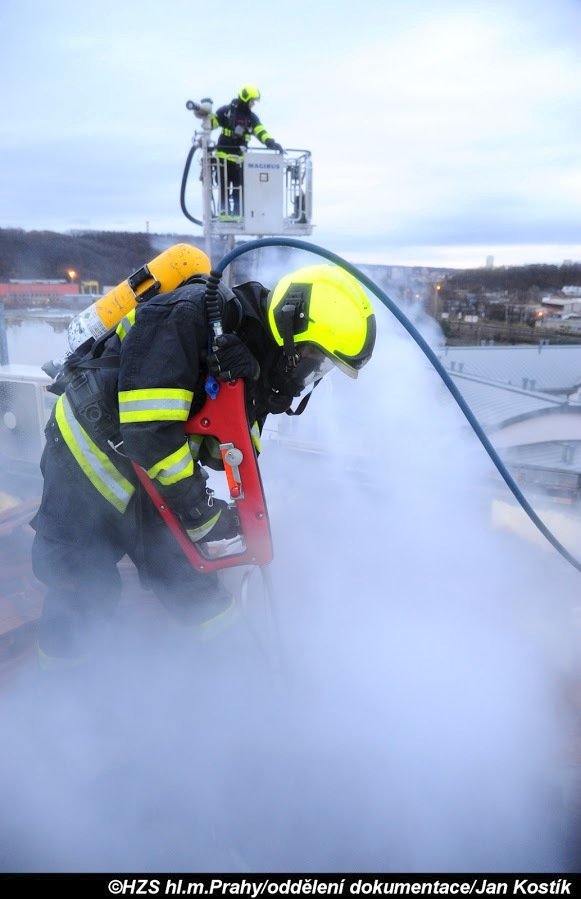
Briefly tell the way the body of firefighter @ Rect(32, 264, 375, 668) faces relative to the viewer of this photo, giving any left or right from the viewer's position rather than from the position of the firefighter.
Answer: facing to the right of the viewer

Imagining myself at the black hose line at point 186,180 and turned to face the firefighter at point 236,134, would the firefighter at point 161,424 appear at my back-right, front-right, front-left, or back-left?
back-right

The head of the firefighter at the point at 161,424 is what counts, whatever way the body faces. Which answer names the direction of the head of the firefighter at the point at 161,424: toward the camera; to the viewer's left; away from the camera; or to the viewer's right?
to the viewer's right

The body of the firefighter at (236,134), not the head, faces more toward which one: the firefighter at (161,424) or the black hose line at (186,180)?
the firefighter

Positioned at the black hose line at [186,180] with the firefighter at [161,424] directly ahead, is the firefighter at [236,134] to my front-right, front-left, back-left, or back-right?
back-left

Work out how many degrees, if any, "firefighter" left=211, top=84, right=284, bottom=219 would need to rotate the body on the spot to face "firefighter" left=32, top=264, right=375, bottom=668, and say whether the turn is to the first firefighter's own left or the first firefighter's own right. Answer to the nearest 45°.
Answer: approximately 45° to the first firefighter's own right

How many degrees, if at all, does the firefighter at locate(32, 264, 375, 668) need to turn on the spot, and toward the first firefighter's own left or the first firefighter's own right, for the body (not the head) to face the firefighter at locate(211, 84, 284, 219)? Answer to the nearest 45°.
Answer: approximately 90° to the first firefighter's own left

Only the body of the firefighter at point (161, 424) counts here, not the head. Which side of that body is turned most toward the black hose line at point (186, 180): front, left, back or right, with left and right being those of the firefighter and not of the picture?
left
